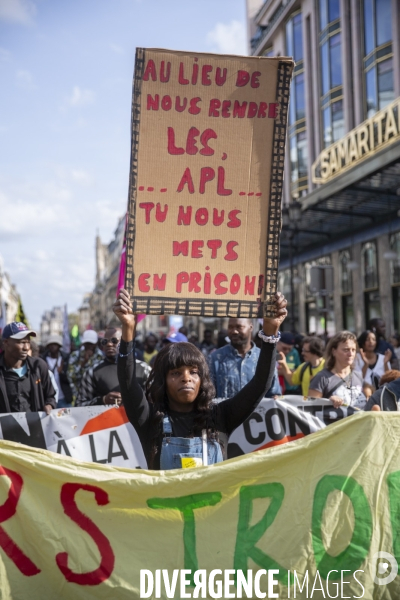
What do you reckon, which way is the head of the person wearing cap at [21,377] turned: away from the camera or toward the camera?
toward the camera

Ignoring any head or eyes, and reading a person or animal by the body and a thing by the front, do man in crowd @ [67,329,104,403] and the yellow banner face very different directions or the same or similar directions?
same or similar directions

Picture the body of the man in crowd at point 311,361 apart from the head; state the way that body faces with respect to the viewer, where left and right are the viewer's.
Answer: facing the viewer and to the left of the viewer

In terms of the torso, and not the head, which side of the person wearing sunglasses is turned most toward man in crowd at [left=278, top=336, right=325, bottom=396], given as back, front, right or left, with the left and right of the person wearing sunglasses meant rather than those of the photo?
left

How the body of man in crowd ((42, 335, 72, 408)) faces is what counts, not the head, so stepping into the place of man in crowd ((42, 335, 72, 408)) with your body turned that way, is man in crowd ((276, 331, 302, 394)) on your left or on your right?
on your left

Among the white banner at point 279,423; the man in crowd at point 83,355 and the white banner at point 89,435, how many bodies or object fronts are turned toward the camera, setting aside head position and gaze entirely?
3

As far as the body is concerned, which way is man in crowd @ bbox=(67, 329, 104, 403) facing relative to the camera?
toward the camera

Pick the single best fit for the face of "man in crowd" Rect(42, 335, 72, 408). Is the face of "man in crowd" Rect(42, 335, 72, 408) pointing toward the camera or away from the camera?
toward the camera

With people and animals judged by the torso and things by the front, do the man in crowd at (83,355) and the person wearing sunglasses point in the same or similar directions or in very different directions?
same or similar directions

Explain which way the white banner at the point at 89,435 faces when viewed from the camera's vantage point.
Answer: facing the viewer

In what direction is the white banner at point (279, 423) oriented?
toward the camera

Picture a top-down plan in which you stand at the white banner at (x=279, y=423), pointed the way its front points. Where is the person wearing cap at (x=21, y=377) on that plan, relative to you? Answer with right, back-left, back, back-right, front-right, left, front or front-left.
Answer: right
